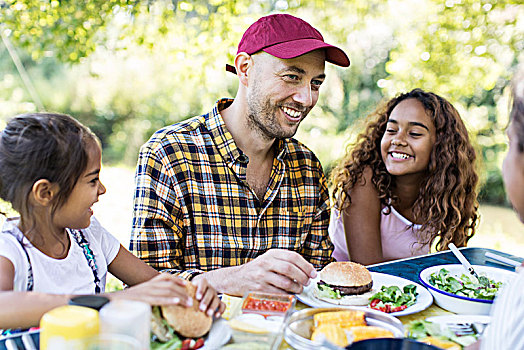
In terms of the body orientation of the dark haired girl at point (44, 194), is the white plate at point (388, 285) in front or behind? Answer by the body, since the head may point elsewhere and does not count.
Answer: in front

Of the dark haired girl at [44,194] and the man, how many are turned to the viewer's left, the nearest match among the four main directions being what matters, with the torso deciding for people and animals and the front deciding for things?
0

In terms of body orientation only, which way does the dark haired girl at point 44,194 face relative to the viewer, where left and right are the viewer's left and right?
facing the viewer and to the right of the viewer

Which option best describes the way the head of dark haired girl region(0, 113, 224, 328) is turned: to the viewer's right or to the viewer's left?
to the viewer's right

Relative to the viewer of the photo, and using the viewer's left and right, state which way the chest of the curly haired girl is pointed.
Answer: facing the viewer and to the left of the viewer

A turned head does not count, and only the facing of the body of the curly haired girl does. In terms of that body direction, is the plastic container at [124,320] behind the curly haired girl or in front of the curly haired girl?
in front

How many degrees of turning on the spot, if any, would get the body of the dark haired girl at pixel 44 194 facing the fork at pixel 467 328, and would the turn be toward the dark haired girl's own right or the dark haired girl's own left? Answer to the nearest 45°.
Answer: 0° — they already face it

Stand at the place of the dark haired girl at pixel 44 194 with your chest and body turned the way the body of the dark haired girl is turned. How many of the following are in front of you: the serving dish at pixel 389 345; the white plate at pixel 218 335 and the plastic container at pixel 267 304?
3

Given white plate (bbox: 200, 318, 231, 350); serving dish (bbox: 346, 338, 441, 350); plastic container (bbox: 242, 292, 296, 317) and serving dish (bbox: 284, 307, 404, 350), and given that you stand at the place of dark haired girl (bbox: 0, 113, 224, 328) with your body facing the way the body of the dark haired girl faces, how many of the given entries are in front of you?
4

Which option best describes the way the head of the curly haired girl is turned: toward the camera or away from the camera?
toward the camera

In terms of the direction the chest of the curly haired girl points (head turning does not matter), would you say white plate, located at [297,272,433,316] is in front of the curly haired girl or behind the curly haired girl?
in front

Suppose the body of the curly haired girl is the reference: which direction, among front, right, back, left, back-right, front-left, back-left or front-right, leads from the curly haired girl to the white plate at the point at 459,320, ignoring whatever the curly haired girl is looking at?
front-left
